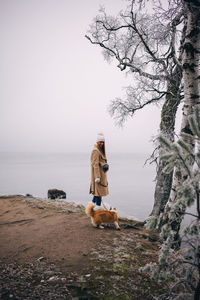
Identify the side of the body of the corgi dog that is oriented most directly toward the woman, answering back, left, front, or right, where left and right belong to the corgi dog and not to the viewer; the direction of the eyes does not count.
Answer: left

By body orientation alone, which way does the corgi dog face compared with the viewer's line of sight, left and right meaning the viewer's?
facing to the right of the viewer

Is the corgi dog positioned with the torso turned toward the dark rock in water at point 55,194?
no
